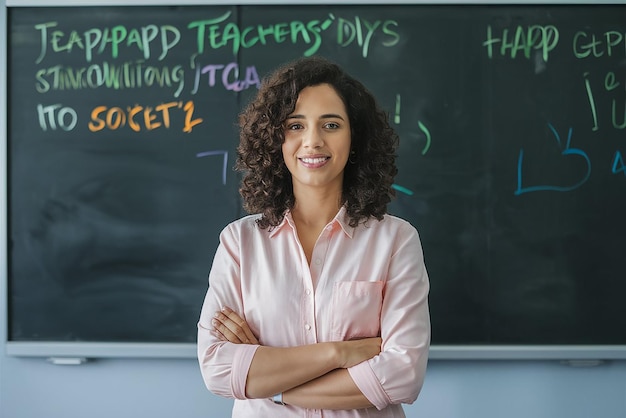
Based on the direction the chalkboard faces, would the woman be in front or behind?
in front

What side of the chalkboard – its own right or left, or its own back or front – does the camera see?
front

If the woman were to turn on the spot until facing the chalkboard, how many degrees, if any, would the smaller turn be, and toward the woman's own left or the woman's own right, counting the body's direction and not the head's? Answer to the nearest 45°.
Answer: approximately 180°

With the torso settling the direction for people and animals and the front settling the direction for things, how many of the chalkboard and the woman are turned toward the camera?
2

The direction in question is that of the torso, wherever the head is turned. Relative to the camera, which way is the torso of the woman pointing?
toward the camera
